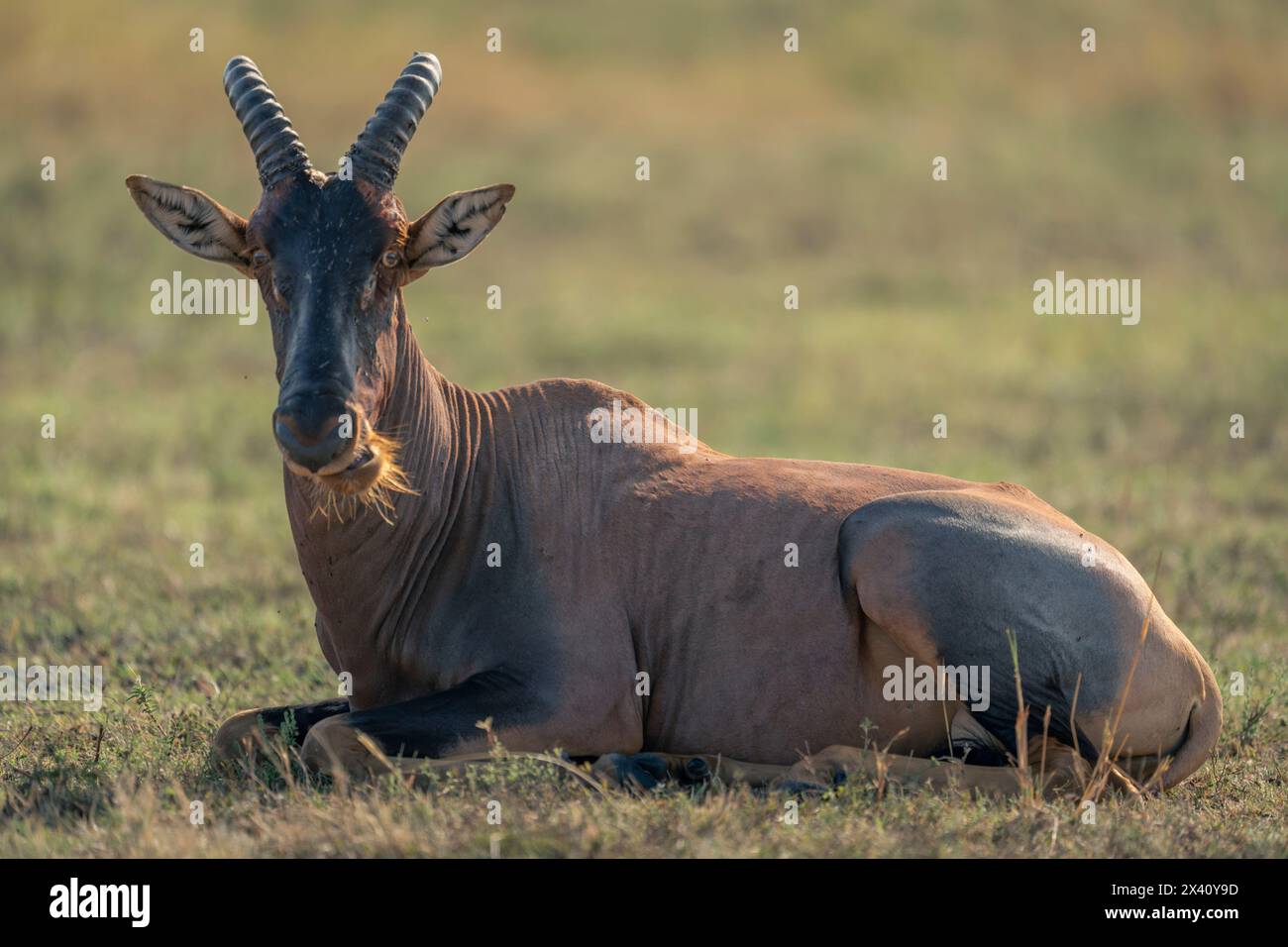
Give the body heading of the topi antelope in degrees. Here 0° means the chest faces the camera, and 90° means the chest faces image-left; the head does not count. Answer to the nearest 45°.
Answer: approximately 90°
